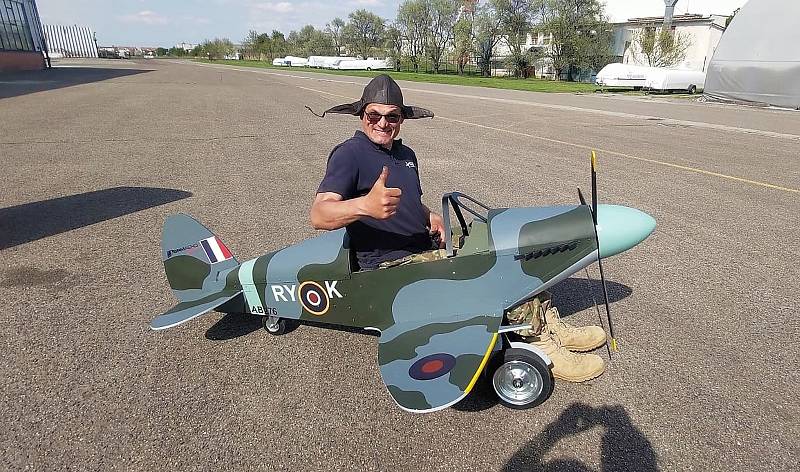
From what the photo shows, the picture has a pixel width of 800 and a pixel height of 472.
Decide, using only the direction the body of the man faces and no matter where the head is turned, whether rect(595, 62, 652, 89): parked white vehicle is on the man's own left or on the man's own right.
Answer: on the man's own left

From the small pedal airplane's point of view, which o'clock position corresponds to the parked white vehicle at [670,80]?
The parked white vehicle is roughly at 10 o'clock from the small pedal airplane.

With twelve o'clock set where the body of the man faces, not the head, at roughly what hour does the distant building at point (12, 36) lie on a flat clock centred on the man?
The distant building is roughly at 6 o'clock from the man.

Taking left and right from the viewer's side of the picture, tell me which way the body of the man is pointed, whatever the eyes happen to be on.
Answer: facing the viewer and to the right of the viewer

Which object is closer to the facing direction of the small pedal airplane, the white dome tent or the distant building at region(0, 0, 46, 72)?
the white dome tent

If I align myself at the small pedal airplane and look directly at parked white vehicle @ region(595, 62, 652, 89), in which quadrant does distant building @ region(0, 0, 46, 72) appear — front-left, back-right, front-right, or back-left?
front-left

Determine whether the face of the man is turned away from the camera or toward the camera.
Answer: toward the camera

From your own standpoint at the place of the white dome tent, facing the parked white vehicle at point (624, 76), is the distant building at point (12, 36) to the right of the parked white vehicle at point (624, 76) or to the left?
left

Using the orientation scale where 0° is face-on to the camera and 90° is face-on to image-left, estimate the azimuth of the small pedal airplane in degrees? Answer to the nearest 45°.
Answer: approximately 270°

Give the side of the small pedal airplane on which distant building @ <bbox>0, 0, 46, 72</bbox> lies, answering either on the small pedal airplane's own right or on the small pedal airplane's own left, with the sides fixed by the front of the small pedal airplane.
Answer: on the small pedal airplane's own left
